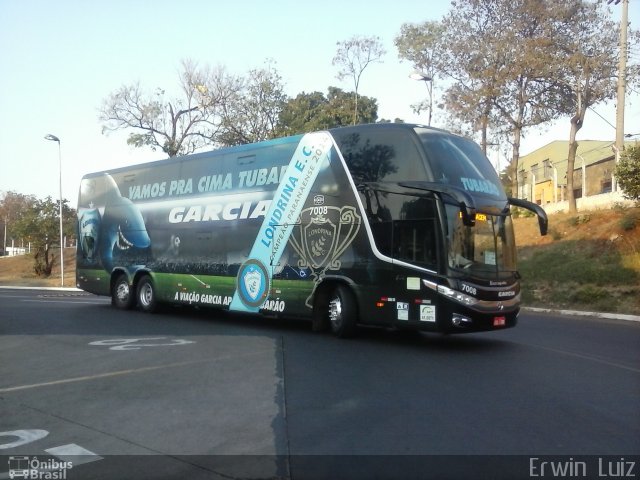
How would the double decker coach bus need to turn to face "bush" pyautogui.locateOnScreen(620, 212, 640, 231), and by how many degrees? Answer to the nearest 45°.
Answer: approximately 90° to its left

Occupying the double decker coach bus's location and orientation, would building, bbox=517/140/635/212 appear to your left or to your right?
on your left

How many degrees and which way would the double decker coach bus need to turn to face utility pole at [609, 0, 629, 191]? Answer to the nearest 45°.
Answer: approximately 90° to its left

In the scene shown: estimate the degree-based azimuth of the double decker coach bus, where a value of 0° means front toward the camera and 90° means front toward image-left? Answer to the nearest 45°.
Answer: approximately 315°

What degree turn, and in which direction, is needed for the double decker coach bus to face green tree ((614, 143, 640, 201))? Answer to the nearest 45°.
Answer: approximately 90° to its left

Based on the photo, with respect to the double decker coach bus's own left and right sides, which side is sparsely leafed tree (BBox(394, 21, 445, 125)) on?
on its left

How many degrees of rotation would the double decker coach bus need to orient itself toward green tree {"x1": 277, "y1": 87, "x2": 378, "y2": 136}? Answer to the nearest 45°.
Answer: approximately 135° to its left

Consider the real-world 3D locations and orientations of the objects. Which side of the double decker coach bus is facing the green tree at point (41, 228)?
back
